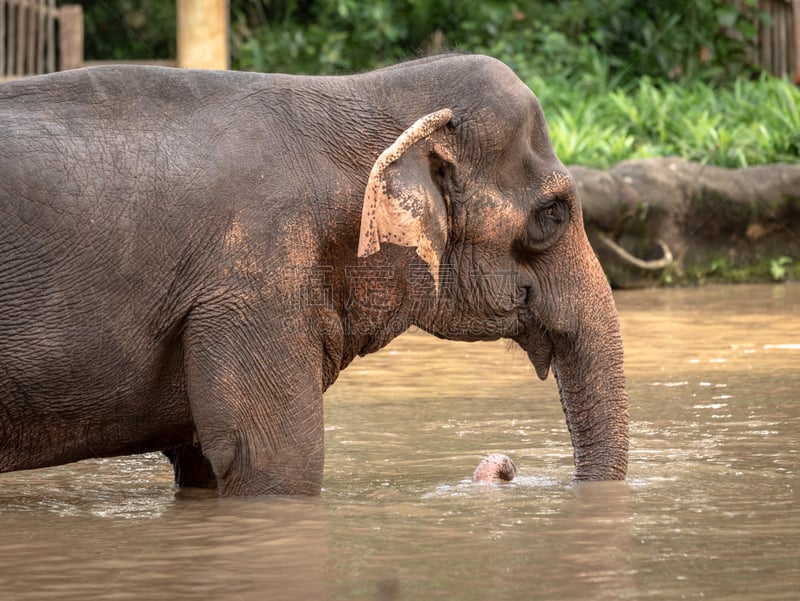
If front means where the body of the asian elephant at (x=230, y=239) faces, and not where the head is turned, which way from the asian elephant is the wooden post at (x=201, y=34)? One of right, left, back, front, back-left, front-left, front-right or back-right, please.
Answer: left

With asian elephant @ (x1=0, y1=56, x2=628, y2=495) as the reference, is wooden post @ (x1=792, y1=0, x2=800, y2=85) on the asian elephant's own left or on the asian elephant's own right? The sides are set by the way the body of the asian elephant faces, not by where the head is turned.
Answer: on the asian elephant's own left

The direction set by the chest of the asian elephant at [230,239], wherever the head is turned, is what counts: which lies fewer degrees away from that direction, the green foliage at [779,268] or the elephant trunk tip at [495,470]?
the elephant trunk tip

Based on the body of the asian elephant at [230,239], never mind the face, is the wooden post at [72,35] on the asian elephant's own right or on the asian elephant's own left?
on the asian elephant's own left

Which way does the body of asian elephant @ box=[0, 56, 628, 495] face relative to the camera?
to the viewer's right

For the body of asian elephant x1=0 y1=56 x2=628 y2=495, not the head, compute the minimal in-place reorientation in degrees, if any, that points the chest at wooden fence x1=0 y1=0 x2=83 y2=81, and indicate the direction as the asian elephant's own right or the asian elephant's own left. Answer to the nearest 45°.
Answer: approximately 90° to the asian elephant's own left

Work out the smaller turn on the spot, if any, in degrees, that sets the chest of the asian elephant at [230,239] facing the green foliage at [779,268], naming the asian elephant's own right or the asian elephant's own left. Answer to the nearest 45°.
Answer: approximately 45° to the asian elephant's own left

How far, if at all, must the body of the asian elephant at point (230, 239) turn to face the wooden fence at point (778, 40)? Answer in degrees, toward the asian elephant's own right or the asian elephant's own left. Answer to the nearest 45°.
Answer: approximately 45° to the asian elephant's own left
